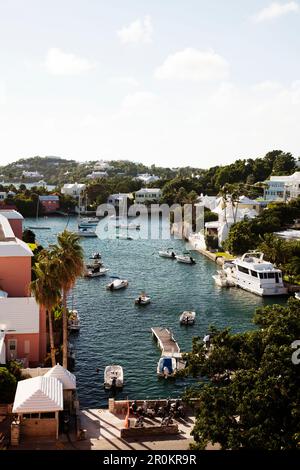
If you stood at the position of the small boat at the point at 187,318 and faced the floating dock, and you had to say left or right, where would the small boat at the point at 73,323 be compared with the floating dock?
right

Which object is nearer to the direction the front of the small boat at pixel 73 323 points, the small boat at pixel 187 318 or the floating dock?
the small boat

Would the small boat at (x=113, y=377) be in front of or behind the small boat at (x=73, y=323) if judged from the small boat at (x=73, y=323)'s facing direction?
behind

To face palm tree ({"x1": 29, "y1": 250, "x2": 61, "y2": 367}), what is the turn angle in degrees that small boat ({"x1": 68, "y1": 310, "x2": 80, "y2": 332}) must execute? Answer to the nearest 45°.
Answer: approximately 180°

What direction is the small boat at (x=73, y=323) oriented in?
away from the camera
